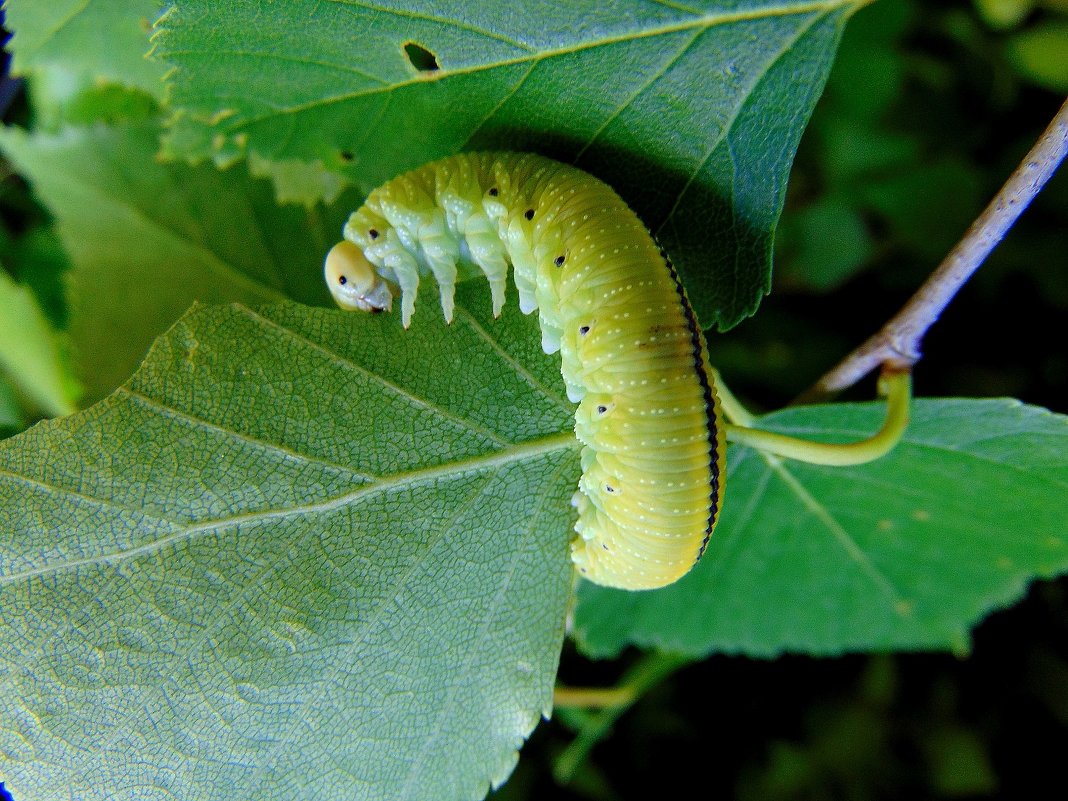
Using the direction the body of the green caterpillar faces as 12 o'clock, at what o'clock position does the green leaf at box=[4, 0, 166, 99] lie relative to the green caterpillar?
The green leaf is roughly at 2 o'clock from the green caterpillar.

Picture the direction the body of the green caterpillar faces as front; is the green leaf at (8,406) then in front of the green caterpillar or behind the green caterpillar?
in front

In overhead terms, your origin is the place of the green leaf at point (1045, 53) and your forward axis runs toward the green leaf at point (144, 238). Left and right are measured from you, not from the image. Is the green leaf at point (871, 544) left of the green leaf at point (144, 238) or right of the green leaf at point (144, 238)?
left

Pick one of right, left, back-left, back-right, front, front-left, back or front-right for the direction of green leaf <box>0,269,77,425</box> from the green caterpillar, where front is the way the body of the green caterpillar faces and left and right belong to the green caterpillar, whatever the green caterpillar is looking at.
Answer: front-right

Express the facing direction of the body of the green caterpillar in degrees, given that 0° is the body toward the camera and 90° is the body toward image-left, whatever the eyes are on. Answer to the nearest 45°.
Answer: approximately 90°

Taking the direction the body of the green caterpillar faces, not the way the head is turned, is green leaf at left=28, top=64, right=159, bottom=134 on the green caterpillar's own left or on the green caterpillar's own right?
on the green caterpillar's own right

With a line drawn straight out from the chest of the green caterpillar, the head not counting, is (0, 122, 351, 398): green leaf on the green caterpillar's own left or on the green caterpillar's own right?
on the green caterpillar's own right
